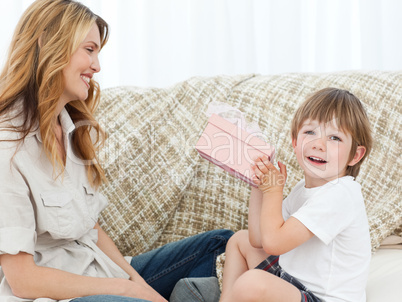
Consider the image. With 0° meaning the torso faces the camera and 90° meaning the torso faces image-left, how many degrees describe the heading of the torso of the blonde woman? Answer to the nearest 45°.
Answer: approximately 315°

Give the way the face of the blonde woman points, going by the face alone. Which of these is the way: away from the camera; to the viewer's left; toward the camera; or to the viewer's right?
to the viewer's right

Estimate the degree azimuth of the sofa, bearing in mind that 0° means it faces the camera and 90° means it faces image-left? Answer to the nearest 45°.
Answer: approximately 0°
